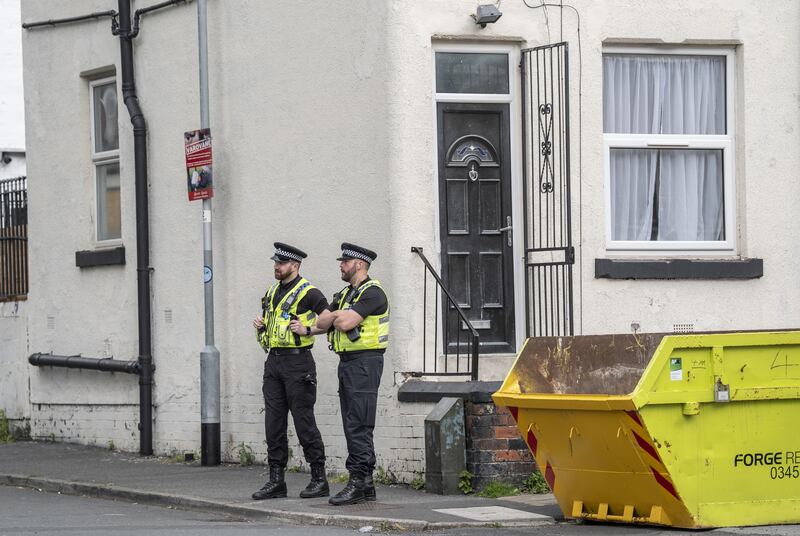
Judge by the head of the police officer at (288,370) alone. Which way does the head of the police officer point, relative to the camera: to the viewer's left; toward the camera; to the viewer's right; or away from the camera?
to the viewer's left

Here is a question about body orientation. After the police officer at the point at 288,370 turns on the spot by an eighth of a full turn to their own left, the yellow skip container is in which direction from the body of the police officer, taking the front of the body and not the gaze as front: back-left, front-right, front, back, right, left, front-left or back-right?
front-left

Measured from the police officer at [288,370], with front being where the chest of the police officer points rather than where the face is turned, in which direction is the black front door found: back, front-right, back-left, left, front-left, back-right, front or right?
back

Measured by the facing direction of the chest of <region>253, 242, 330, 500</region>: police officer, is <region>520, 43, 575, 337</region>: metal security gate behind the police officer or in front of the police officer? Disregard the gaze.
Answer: behind

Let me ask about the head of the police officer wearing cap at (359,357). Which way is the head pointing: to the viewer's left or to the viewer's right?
to the viewer's left

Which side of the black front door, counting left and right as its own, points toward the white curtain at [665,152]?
left

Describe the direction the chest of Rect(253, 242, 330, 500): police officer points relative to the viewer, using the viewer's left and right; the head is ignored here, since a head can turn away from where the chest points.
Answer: facing the viewer and to the left of the viewer

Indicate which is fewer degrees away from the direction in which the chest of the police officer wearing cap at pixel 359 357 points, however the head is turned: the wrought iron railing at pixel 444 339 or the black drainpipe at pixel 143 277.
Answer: the black drainpipe

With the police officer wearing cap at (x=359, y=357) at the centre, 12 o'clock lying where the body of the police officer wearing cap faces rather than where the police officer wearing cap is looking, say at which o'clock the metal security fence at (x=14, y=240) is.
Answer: The metal security fence is roughly at 2 o'clock from the police officer wearing cap.

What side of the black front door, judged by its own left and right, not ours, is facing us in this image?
front
